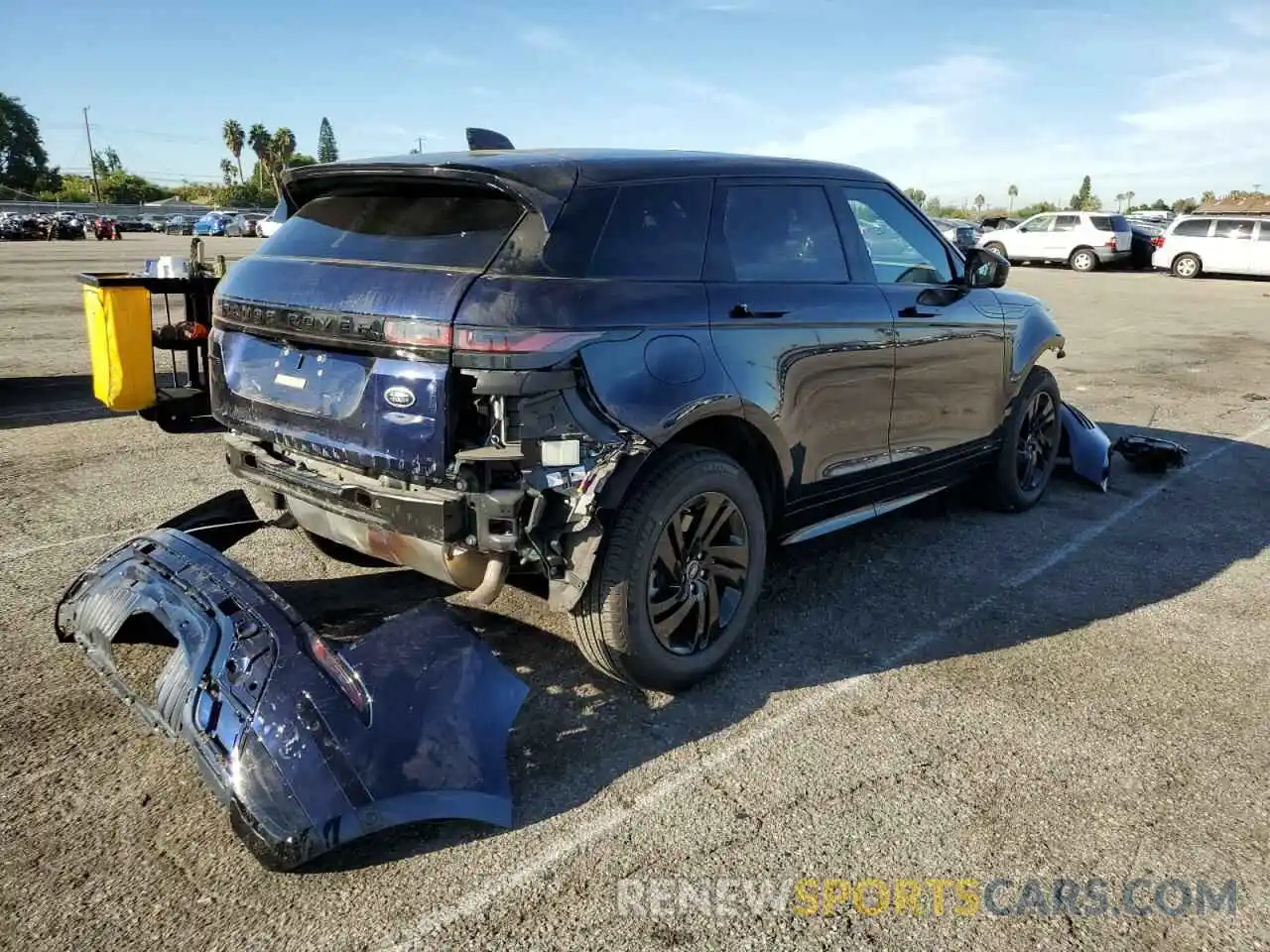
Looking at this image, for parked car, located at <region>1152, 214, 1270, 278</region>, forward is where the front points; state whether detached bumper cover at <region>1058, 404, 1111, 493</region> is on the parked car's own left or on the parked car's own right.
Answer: on the parked car's own right

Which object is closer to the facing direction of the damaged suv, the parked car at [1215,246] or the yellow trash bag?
the parked car

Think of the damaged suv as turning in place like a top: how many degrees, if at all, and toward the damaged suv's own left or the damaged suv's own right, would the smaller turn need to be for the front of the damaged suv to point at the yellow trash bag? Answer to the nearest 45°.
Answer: approximately 90° to the damaged suv's own left

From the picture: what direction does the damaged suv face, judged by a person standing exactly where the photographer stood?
facing away from the viewer and to the right of the viewer
